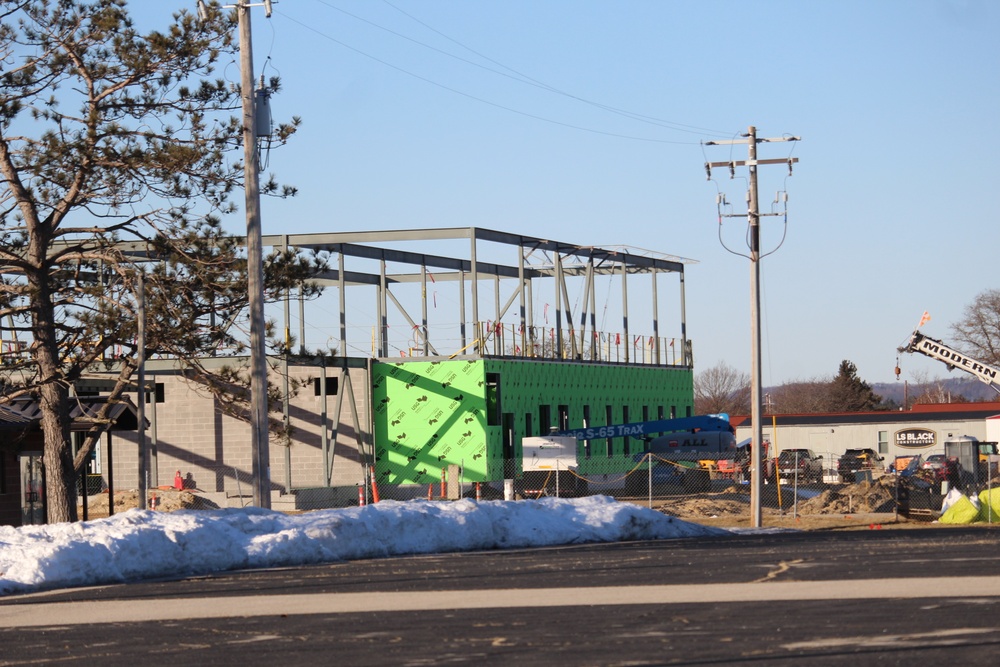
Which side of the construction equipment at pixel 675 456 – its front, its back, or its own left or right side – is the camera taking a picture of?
left

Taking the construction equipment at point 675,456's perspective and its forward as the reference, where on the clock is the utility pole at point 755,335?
The utility pole is roughly at 9 o'clock from the construction equipment.

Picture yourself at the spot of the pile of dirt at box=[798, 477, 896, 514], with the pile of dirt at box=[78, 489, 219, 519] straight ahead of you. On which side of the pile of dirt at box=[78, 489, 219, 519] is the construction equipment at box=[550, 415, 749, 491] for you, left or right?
right

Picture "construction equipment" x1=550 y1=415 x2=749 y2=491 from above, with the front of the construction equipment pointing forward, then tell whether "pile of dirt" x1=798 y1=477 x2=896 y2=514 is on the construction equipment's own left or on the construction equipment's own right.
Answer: on the construction equipment's own left

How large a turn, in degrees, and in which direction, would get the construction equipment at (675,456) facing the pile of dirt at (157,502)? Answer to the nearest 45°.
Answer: approximately 45° to its left

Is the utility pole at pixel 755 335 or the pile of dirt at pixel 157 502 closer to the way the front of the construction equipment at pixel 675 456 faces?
the pile of dirt
